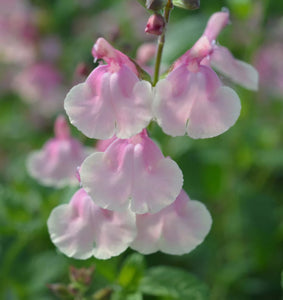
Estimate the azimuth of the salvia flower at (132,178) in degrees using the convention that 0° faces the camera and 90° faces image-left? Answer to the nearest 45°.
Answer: approximately 0°

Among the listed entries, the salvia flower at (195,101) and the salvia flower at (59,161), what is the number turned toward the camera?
2

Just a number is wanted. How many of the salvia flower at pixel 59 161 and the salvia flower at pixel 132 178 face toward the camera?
2

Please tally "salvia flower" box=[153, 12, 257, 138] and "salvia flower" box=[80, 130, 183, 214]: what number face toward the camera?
2

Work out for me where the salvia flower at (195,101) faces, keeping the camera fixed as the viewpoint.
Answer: facing the viewer

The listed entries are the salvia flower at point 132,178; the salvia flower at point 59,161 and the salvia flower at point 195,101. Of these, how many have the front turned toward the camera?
3
